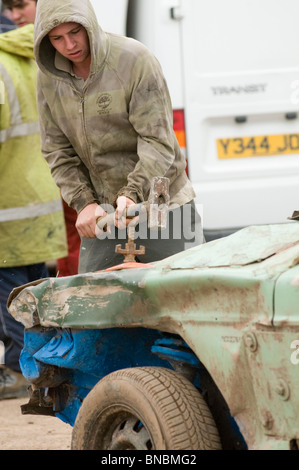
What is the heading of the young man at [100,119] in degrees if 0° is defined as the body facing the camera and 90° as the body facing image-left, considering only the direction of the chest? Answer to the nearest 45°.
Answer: approximately 45°

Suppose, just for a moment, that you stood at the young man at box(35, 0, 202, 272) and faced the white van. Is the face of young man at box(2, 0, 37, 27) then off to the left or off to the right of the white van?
left

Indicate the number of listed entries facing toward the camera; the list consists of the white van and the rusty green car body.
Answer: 0

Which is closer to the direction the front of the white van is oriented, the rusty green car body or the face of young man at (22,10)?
the face of young man

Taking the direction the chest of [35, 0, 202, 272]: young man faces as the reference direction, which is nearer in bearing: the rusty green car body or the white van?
the rusty green car body

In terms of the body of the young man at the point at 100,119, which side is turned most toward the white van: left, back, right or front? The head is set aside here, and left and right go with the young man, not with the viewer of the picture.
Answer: back

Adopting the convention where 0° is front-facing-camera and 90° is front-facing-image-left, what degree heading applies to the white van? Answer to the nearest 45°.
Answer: approximately 135°

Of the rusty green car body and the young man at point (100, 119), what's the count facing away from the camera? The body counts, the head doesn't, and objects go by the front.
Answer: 0

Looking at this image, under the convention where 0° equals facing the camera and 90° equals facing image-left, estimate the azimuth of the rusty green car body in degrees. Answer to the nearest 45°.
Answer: approximately 90°

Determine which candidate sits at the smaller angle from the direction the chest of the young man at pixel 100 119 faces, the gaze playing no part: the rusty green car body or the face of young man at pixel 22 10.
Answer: the rusty green car body

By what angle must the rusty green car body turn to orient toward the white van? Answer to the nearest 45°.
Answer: approximately 90° to its right
